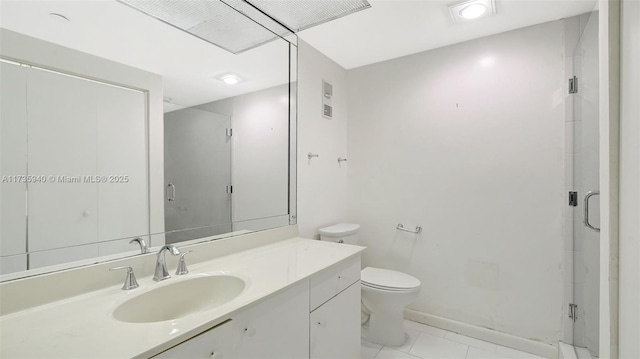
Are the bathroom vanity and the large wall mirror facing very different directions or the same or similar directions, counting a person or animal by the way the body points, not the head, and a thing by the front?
same or similar directions

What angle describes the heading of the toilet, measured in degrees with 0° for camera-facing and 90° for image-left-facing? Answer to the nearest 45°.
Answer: approximately 315°

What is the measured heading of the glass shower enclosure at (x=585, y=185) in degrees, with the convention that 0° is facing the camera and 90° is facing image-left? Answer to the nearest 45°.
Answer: approximately 90°

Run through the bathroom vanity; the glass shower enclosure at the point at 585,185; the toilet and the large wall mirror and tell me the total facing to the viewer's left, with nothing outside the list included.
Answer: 1

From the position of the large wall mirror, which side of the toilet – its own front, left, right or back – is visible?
right

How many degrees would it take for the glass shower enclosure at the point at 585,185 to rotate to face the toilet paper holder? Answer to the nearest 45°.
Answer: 0° — it already faces it

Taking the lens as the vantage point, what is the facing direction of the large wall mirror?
facing the viewer and to the right of the viewer

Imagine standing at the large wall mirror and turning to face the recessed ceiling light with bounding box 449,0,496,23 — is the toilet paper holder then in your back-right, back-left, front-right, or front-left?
front-left
